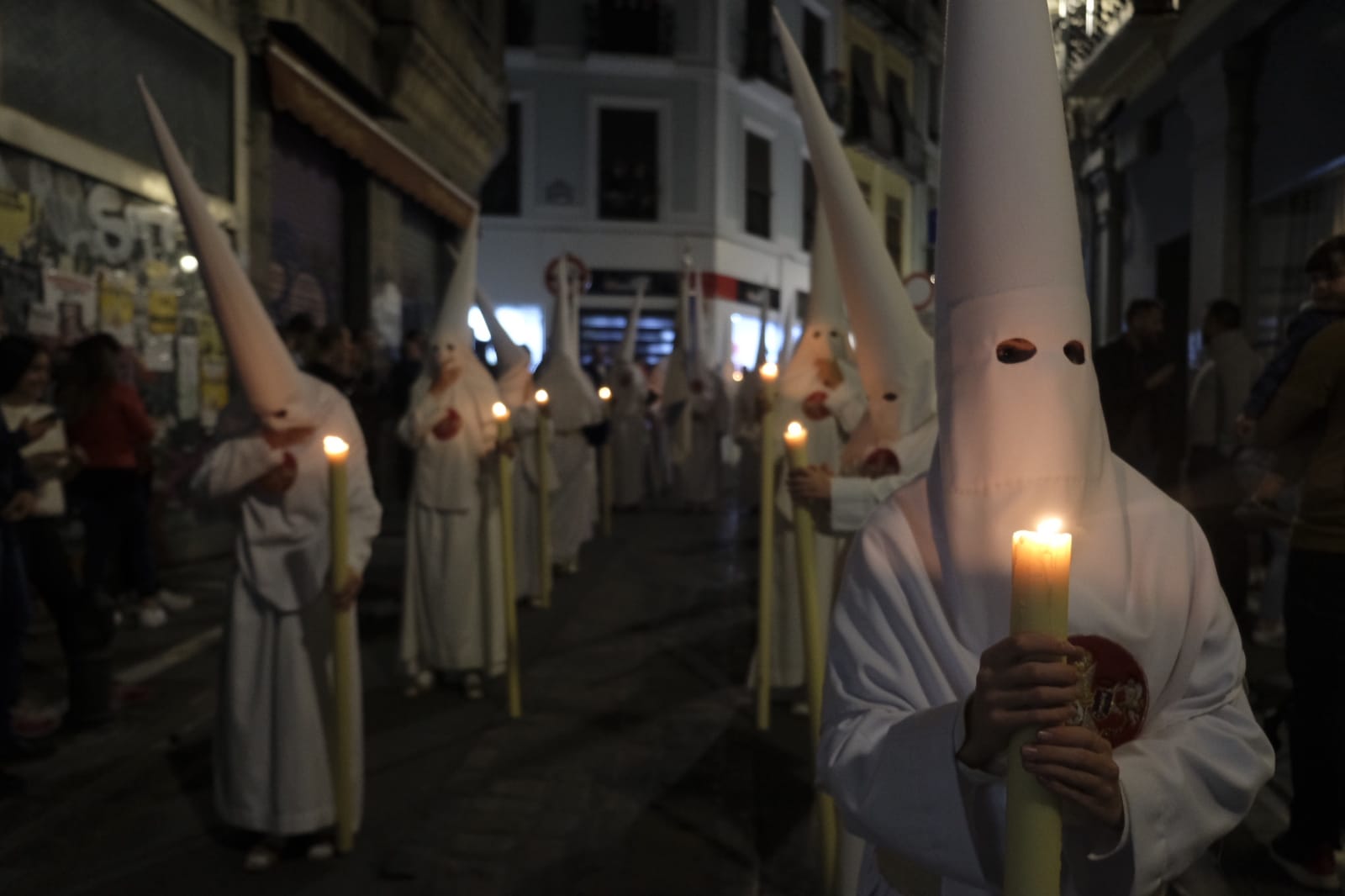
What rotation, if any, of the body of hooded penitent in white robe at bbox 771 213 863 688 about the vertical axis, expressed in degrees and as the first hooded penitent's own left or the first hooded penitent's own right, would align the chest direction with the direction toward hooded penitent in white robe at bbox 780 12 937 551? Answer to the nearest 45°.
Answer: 0° — they already face them

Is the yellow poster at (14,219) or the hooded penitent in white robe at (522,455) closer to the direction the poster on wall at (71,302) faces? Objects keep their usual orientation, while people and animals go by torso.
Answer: the hooded penitent in white robe

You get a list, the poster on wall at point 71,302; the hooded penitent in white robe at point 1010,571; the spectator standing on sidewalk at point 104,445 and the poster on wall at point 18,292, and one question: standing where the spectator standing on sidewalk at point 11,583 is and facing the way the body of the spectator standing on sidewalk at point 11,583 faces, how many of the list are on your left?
3

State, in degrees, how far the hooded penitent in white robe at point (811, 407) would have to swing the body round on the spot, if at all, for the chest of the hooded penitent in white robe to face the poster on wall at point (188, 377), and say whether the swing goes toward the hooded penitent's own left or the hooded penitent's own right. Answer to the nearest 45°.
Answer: approximately 135° to the hooded penitent's own right

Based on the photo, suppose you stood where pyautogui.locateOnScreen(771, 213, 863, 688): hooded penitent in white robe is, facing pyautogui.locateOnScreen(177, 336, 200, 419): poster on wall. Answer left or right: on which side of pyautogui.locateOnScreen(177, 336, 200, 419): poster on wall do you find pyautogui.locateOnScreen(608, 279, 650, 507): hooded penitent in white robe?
right

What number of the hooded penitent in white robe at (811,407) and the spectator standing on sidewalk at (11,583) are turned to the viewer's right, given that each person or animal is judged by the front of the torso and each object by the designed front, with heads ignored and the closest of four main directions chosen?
1

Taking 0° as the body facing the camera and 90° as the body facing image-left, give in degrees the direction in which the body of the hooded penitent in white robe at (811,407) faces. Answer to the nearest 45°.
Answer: approximately 0°

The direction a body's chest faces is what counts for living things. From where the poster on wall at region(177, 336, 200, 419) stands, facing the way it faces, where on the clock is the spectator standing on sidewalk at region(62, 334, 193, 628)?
The spectator standing on sidewalk is roughly at 2 o'clock from the poster on wall.

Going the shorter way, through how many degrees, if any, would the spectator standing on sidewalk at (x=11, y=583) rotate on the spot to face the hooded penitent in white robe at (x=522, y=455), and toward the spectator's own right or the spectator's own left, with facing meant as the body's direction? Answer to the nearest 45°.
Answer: approximately 45° to the spectator's own left
